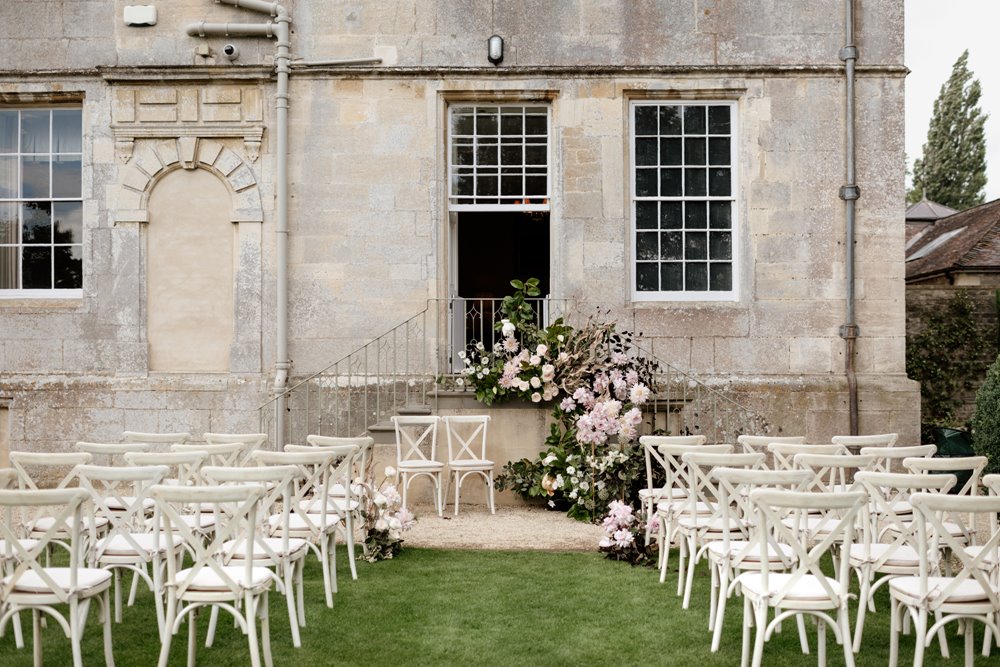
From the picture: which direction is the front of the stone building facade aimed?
toward the camera

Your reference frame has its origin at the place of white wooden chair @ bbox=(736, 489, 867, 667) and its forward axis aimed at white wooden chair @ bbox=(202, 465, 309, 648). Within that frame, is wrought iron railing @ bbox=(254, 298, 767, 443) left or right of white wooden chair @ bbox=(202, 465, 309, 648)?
right

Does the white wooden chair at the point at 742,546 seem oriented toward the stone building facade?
yes

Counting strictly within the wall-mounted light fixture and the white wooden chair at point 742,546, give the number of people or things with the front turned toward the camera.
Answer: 1

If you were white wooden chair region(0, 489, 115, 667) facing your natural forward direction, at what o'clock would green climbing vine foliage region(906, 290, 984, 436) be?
The green climbing vine foliage is roughly at 1 o'clock from the white wooden chair.

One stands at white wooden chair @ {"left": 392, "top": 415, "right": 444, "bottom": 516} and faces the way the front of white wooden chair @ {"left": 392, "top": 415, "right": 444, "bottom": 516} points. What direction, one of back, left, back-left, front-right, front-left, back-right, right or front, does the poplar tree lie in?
back-left

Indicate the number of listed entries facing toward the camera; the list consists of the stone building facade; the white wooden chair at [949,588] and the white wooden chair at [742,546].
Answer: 1

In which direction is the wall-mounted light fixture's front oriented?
toward the camera

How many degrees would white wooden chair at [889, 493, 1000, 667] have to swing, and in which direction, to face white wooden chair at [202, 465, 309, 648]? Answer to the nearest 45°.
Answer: approximately 45° to its left

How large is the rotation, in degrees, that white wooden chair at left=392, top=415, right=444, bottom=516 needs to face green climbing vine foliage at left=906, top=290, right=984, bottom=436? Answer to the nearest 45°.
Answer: approximately 90° to its left

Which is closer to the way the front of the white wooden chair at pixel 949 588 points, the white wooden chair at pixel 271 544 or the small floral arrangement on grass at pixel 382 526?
the small floral arrangement on grass

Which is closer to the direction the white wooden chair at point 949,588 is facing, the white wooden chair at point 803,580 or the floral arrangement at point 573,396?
the floral arrangement

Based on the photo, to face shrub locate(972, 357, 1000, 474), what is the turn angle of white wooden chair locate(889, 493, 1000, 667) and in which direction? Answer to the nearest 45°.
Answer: approximately 45° to its right

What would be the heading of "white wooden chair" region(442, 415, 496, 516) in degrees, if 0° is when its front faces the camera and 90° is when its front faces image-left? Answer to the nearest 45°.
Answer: approximately 0°

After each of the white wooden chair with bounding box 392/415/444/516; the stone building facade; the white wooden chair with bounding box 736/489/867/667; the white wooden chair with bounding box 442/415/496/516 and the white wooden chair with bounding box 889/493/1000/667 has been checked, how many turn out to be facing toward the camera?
3

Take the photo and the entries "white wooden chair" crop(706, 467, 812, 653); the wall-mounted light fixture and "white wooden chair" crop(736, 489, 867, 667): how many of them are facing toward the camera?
1

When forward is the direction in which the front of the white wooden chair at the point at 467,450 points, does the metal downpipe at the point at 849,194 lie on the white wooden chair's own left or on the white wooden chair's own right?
on the white wooden chair's own left

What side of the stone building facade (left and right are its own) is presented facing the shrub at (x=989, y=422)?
left

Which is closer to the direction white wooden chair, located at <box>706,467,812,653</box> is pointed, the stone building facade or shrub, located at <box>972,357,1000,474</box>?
the stone building facade

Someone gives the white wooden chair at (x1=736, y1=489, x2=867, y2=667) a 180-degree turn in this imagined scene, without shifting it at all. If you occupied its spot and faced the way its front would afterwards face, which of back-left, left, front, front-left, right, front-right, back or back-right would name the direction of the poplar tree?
back-left

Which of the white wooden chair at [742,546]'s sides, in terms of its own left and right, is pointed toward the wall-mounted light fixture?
front

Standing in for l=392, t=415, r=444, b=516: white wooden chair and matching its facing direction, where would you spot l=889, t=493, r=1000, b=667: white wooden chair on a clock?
l=889, t=493, r=1000, b=667: white wooden chair is roughly at 11 o'clock from l=392, t=415, r=444, b=516: white wooden chair.

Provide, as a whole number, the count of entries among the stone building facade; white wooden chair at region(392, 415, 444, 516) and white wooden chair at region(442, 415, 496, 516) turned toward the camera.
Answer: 3
